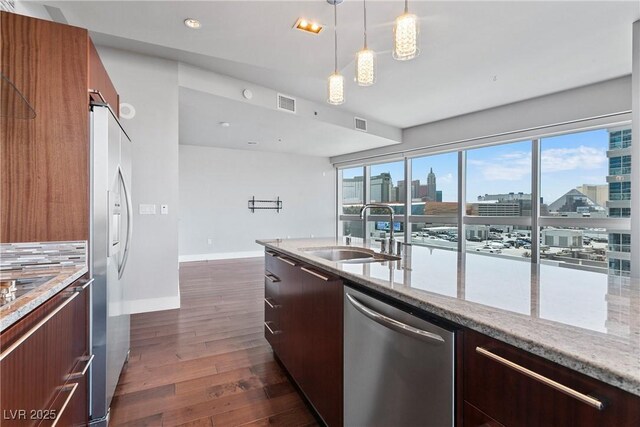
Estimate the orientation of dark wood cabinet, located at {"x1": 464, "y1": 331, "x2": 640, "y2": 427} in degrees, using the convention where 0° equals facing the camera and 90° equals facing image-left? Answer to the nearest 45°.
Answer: approximately 45°

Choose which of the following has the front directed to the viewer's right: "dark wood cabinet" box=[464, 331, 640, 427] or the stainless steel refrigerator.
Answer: the stainless steel refrigerator

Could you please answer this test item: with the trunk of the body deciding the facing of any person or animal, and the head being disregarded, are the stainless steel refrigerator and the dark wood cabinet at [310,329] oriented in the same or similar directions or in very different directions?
very different directions

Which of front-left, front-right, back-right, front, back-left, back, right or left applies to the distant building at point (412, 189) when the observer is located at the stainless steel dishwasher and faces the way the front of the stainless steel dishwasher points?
back-right

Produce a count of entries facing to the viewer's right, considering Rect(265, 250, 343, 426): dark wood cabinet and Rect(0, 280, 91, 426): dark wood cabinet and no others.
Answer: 1

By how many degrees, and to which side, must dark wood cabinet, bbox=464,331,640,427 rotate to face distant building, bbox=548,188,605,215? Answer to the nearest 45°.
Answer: approximately 135° to its right

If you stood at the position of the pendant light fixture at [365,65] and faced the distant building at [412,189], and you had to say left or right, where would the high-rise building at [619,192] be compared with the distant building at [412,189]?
right

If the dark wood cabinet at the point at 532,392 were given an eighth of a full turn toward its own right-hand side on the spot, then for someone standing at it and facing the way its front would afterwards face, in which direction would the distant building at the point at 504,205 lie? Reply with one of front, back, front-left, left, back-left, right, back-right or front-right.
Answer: right

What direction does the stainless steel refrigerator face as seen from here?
to the viewer's right
